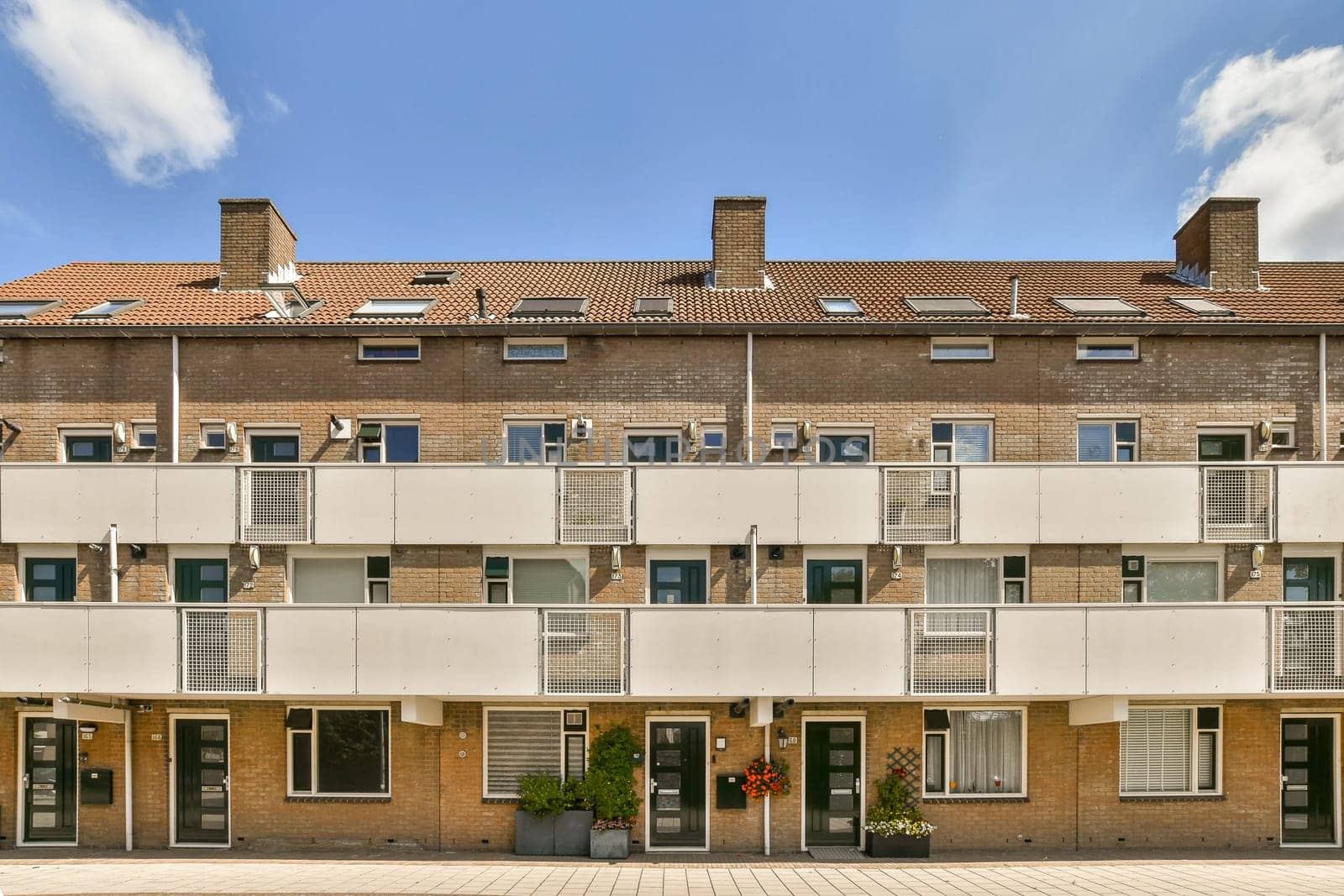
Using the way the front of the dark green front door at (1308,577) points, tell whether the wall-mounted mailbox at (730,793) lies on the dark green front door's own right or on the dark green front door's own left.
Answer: on the dark green front door's own right

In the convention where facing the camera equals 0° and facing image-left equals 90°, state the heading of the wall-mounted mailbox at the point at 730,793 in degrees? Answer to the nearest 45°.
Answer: approximately 0°

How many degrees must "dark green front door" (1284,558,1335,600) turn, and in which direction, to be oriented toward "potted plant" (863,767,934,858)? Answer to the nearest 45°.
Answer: approximately 45° to its right

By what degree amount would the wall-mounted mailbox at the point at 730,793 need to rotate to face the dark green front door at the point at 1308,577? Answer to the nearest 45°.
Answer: approximately 90° to its left

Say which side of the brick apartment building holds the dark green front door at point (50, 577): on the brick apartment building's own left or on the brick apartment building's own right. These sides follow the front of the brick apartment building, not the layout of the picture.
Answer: on the brick apartment building's own right

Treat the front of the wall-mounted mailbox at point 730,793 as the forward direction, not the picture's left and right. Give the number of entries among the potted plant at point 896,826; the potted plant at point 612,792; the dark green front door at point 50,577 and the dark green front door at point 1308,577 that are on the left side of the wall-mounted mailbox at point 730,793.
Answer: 2
